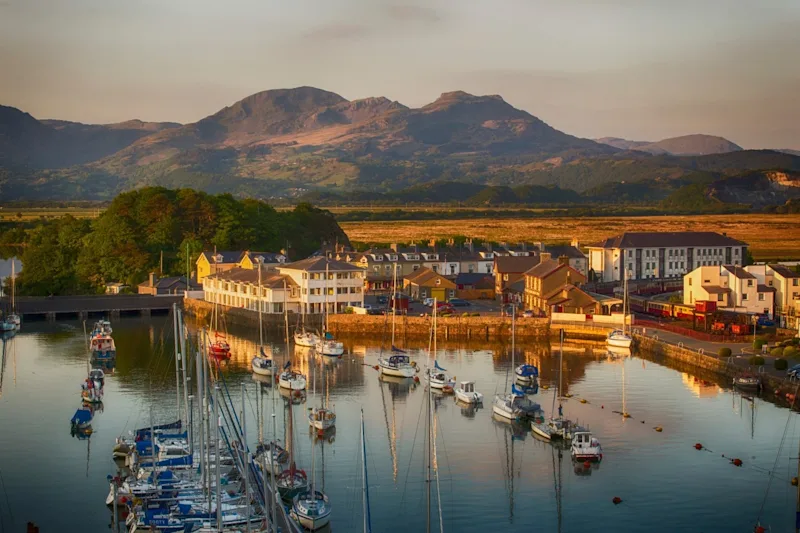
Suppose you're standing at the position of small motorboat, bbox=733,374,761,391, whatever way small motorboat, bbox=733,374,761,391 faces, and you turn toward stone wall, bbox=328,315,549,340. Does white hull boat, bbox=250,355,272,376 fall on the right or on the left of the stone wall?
left

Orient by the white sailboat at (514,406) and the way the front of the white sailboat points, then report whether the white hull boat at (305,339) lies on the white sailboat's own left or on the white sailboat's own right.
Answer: on the white sailboat's own right

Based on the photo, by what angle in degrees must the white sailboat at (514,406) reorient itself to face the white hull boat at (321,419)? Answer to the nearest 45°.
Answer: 0° — it already faces it

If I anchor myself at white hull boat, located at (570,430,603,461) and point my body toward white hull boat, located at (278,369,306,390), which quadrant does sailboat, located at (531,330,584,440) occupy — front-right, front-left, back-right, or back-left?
front-right

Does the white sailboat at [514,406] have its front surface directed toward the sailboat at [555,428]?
no

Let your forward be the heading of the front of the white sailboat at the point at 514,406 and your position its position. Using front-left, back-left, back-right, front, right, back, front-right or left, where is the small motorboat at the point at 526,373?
back-right
